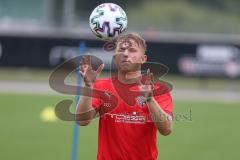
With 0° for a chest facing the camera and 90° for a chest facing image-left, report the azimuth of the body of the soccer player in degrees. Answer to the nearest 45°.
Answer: approximately 0°
